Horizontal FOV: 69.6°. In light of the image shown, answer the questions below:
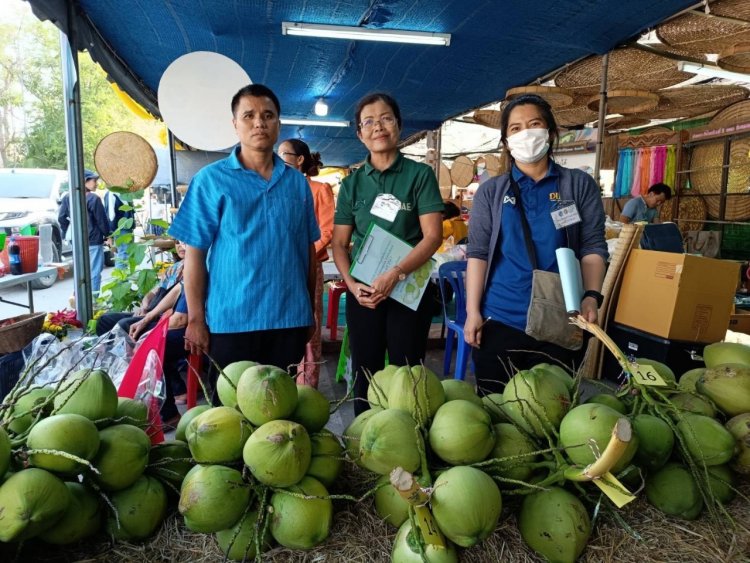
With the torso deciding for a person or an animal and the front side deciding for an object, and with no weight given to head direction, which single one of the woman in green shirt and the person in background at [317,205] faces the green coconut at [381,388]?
the woman in green shirt

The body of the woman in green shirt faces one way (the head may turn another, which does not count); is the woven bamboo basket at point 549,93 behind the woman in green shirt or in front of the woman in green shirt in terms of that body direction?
behind

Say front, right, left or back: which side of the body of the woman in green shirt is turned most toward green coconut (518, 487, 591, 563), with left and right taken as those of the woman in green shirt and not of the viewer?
front

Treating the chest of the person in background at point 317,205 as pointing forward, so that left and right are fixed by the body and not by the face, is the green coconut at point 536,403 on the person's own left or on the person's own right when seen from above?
on the person's own left

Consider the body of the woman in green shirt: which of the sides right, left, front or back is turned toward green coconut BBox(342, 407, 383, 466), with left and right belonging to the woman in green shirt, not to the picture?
front

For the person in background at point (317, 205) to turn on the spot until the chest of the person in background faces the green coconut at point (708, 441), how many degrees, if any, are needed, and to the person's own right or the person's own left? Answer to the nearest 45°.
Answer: approximately 90° to the person's own left

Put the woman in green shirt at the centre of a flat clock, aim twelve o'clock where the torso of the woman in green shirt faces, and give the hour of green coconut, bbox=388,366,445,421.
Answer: The green coconut is roughly at 12 o'clock from the woman in green shirt.

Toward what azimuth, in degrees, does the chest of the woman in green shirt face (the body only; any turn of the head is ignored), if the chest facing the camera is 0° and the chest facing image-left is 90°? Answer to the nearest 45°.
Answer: approximately 0°

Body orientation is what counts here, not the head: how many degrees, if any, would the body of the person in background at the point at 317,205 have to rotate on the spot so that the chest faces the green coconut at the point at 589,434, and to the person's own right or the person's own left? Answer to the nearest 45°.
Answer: approximately 90° to the person's own left
